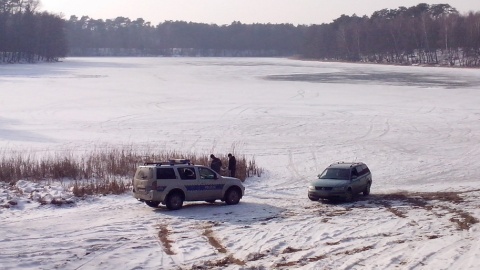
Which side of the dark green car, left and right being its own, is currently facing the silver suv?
front

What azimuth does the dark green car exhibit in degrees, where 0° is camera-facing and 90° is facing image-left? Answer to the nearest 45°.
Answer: approximately 45°
